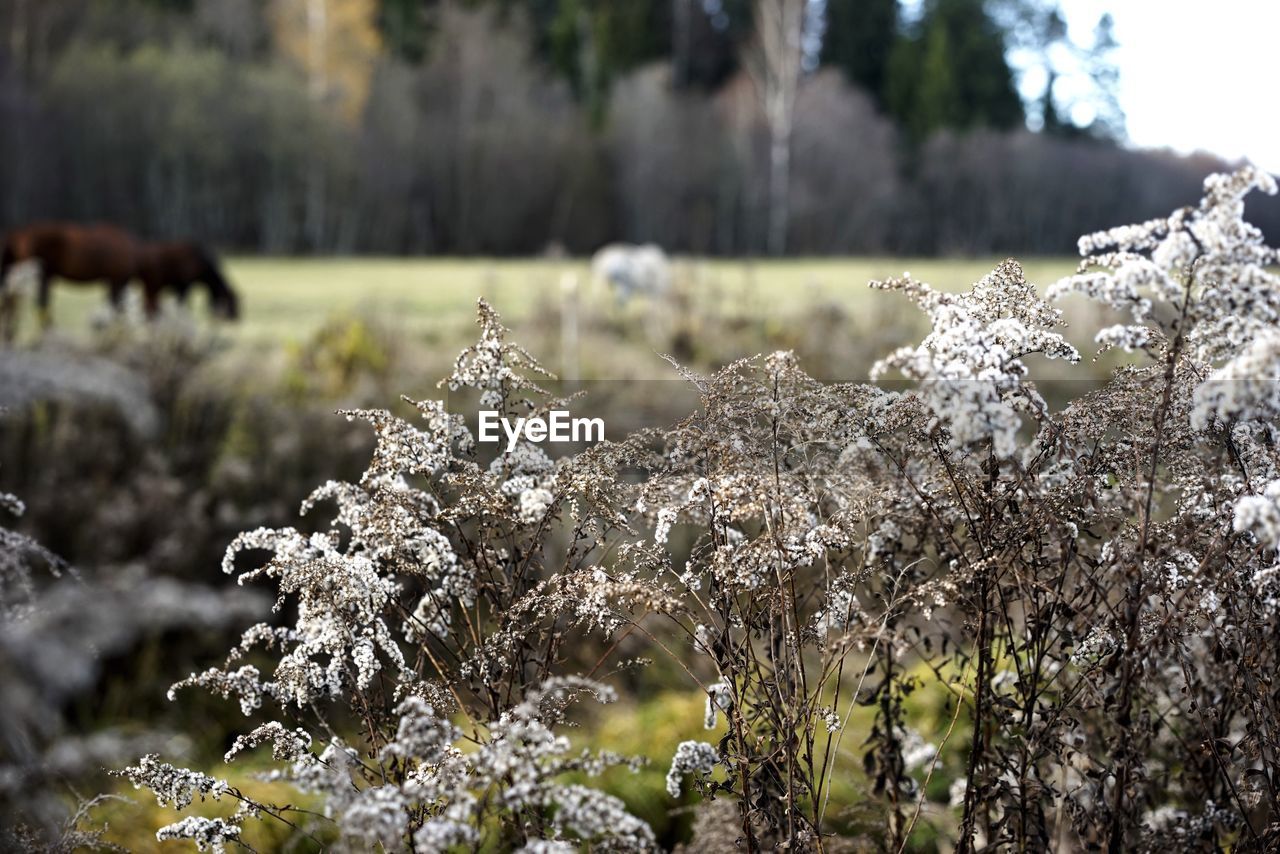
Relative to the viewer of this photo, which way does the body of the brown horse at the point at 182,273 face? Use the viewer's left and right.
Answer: facing to the right of the viewer

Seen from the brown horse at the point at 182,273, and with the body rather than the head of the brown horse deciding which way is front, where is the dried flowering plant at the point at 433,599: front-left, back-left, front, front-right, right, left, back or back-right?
right

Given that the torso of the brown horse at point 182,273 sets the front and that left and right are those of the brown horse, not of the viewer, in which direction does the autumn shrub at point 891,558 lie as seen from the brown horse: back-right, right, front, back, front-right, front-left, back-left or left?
right

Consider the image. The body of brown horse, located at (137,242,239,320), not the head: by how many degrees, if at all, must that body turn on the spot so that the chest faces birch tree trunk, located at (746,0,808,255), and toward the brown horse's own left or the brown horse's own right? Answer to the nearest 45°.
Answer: approximately 45° to the brown horse's own left

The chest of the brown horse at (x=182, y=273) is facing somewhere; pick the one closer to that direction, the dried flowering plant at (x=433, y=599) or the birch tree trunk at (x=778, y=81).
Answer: the birch tree trunk
